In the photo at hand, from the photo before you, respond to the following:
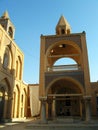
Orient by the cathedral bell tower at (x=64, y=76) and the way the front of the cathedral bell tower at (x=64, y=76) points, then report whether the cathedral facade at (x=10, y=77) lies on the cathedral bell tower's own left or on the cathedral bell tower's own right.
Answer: on the cathedral bell tower's own right

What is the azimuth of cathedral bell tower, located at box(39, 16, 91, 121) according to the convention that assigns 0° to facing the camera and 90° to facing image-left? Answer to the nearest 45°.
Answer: approximately 0°
